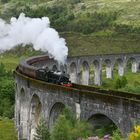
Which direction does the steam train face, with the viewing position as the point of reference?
facing the viewer and to the right of the viewer
